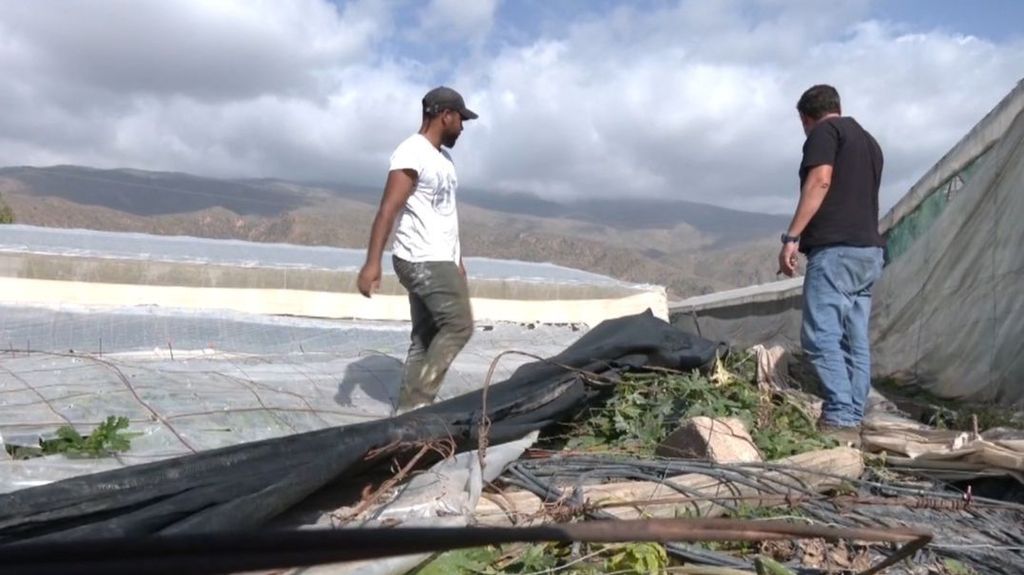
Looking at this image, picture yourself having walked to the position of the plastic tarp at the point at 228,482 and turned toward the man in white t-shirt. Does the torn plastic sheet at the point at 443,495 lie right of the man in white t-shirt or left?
right

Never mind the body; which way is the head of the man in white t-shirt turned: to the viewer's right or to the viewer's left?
to the viewer's right

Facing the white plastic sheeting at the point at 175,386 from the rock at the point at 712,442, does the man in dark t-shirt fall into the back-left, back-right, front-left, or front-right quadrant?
back-right

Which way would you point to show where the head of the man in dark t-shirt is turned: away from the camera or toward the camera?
away from the camera

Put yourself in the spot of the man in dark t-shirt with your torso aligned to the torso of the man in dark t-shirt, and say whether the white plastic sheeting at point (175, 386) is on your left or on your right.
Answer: on your left

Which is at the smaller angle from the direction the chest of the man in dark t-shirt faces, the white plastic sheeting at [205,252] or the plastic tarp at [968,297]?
the white plastic sheeting

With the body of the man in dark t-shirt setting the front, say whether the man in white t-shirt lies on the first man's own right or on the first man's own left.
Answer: on the first man's own left

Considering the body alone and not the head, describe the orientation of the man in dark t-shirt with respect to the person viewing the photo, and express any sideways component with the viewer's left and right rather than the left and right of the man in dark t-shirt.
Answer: facing away from the viewer and to the left of the viewer

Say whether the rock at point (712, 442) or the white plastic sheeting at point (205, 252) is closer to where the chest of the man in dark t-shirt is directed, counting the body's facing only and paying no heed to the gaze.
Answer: the white plastic sheeting

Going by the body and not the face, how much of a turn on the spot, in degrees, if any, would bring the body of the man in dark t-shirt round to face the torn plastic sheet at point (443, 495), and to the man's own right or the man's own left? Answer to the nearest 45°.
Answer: approximately 90° to the man's own left

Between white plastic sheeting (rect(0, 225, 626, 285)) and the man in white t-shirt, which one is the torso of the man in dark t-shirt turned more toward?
the white plastic sheeting

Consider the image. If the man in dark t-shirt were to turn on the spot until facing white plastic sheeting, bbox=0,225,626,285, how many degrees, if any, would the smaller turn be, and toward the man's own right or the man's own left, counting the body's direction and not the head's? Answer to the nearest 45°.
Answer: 0° — they already face it
